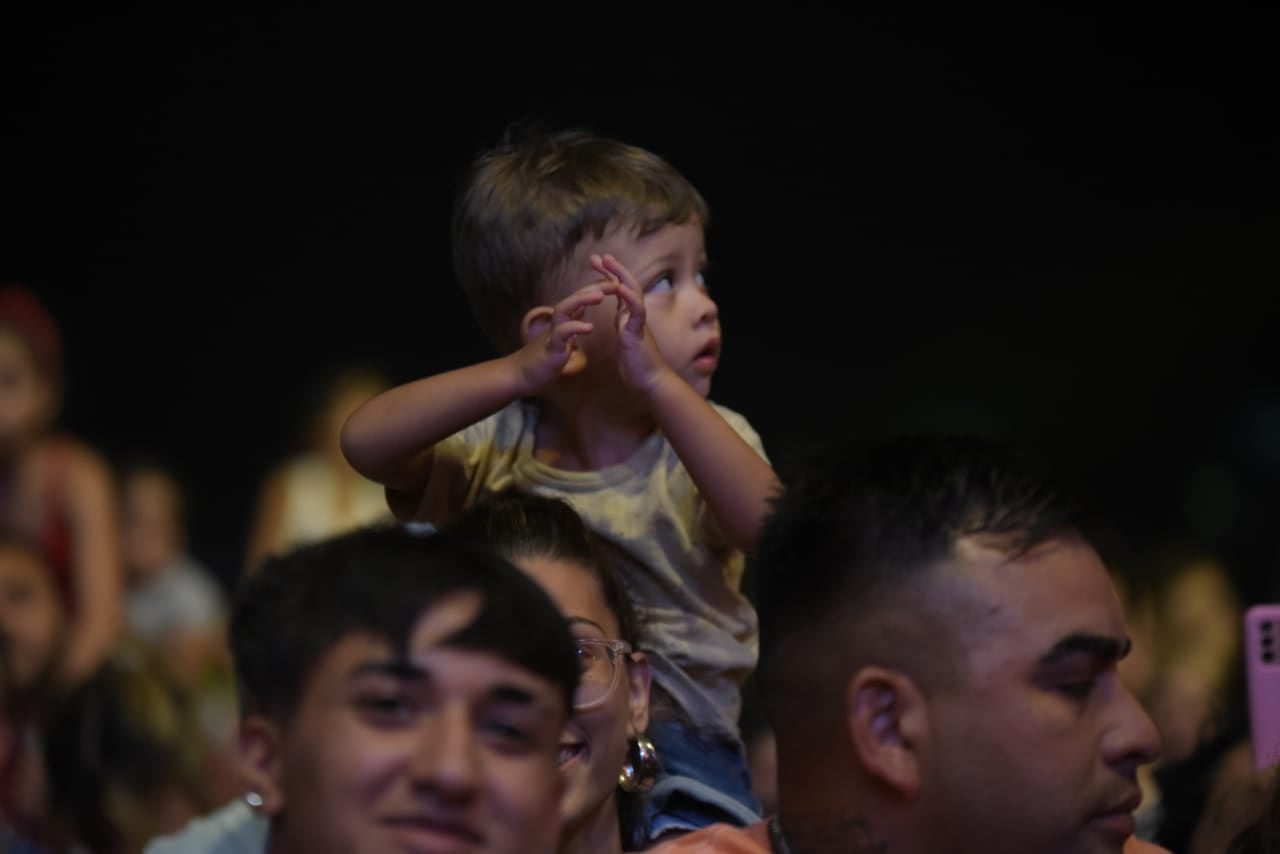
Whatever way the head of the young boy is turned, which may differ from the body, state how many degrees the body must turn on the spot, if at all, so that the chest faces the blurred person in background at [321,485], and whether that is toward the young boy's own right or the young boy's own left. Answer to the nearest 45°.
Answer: approximately 180°

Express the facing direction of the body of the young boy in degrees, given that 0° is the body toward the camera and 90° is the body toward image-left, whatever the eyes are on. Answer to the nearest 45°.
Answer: approximately 0°

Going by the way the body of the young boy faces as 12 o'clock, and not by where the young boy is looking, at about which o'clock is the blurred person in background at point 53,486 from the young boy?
The blurred person in background is roughly at 5 o'clock from the young boy.
